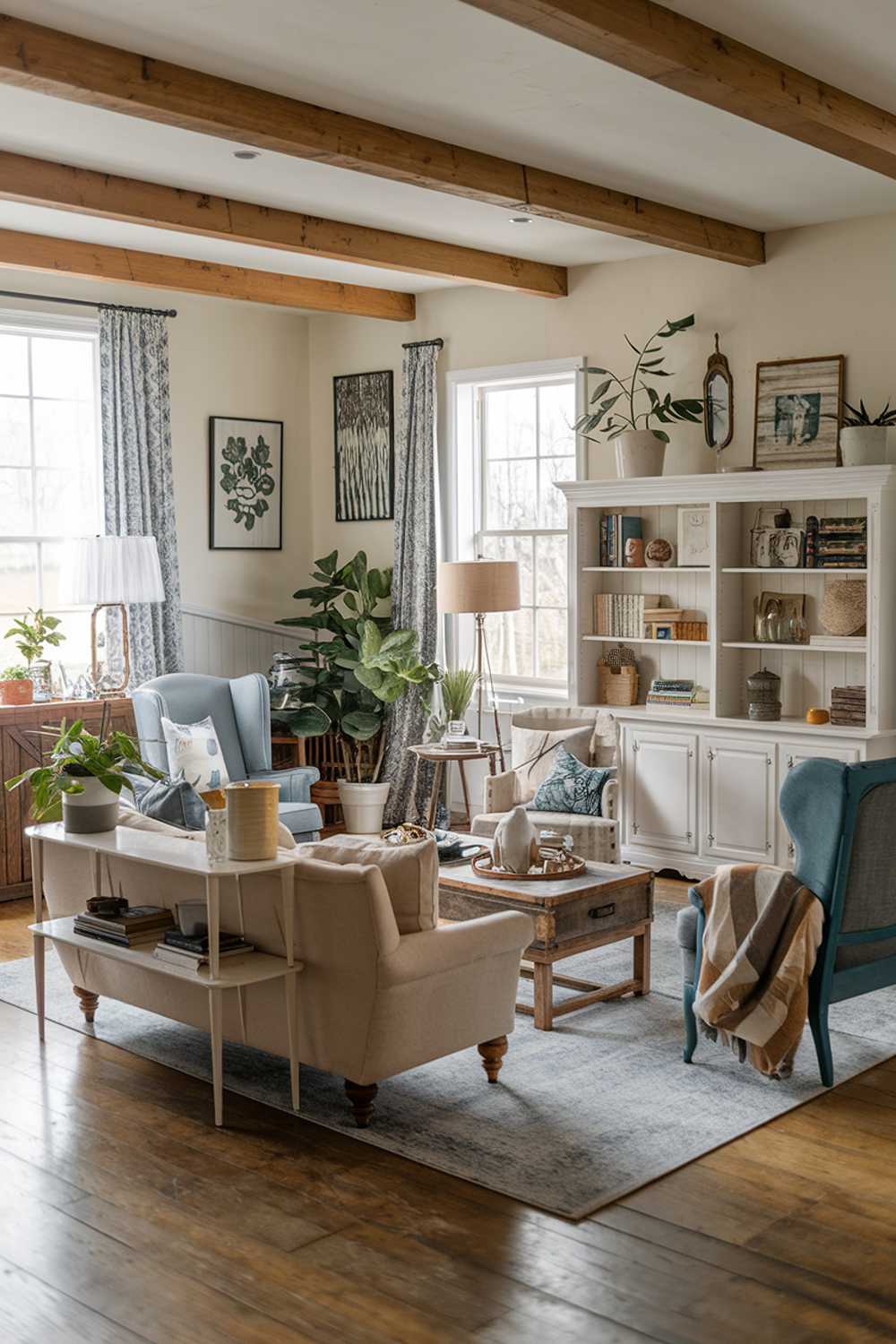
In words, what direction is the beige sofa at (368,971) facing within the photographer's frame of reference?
facing away from the viewer and to the right of the viewer

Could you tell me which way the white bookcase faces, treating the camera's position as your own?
facing the viewer and to the left of the viewer

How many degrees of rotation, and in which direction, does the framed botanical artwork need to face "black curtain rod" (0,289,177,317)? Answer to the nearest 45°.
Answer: approximately 90° to its right

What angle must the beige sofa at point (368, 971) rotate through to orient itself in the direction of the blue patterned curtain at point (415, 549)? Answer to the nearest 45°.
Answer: approximately 45° to its left

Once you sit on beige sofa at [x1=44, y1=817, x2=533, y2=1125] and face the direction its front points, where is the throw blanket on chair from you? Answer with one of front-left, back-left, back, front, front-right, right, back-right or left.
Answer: front-right

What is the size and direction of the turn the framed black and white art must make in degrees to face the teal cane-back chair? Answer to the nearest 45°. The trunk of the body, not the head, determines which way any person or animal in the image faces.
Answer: approximately 45° to its left

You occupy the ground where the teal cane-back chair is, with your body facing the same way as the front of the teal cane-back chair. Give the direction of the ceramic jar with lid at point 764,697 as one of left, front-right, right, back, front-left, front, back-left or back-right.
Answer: front-right

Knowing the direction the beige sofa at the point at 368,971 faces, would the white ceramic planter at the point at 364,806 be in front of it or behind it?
in front

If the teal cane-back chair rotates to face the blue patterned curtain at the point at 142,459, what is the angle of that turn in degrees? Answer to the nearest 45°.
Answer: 0° — it already faces it

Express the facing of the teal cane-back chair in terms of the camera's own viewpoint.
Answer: facing away from the viewer and to the left of the viewer

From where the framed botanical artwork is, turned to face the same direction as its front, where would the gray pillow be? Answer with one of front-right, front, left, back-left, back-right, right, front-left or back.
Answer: front-right

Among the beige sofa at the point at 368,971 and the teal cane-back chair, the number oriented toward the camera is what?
0

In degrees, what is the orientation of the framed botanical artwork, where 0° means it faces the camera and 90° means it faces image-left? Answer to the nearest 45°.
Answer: approximately 315°

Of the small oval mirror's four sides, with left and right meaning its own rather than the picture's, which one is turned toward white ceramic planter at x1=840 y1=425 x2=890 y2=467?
left

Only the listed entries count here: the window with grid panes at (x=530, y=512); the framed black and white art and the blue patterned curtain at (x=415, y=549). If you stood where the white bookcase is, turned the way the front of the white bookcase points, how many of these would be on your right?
3
